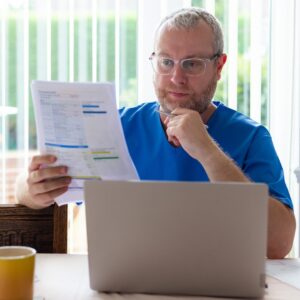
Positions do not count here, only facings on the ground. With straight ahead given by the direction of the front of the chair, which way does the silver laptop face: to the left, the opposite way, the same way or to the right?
the opposite way

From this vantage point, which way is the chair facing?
toward the camera

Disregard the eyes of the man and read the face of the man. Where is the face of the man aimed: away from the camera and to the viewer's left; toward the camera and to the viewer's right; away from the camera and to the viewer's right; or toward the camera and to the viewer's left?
toward the camera and to the viewer's left

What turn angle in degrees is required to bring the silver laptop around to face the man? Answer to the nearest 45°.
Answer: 0° — it already faces them

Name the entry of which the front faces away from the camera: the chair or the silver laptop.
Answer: the silver laptop

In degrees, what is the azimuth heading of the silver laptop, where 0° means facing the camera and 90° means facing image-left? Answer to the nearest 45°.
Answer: approximately 180°

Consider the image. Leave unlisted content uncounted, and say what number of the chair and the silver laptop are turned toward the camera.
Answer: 1
